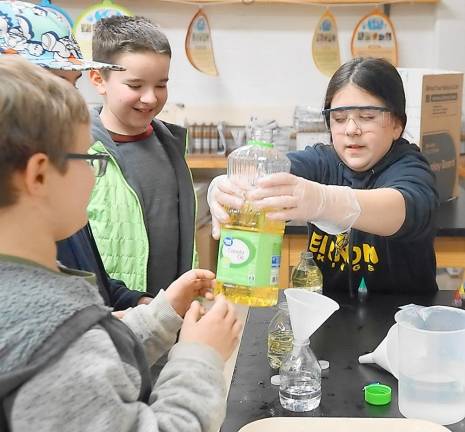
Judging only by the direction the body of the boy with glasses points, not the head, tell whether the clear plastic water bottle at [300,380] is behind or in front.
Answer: in front

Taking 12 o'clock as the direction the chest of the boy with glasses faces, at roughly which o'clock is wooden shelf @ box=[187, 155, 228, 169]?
The wooden shelf is roughly at 11 o'clock from the boy with glasses.

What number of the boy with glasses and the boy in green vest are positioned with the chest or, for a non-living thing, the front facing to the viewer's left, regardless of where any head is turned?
0

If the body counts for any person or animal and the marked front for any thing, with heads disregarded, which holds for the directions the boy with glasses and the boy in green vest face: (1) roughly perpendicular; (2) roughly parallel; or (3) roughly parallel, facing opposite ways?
roughly perpendicular

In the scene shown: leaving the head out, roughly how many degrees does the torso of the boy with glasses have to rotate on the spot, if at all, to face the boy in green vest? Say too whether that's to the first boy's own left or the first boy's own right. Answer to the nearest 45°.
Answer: approximately 45° to the first boy's own left

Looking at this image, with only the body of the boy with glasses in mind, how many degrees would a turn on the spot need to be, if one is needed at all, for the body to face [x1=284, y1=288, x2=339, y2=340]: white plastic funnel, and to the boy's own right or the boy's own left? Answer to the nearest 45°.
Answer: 0° — they already face it

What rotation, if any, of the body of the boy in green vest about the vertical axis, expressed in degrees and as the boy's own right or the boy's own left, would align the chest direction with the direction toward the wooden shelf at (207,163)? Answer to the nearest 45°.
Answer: approximately 135° to the boy's own left

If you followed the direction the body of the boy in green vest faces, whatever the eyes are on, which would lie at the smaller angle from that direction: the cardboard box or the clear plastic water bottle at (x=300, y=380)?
the clear plastic water bottle

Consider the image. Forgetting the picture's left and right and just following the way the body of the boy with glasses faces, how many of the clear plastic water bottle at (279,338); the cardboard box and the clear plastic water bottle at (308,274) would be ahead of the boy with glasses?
3

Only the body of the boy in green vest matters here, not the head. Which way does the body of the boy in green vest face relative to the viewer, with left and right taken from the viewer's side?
facing the viewer and to the right of the viewer

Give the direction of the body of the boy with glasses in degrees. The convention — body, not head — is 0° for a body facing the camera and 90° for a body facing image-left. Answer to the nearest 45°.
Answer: approximately 225°

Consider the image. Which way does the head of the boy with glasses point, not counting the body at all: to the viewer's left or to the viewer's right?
to the viewer's right

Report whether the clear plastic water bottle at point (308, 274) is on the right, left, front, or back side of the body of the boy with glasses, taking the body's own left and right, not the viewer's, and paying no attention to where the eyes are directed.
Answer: front

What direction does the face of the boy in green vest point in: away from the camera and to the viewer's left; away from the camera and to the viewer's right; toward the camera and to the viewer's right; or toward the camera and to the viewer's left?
toward the camera and to the viewer's right
